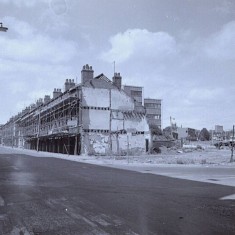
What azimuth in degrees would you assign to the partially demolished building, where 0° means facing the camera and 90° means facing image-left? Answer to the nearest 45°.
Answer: approximately 45°
